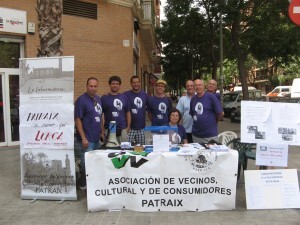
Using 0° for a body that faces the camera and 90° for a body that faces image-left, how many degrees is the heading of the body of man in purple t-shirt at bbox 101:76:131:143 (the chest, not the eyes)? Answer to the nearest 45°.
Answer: approximately 0°

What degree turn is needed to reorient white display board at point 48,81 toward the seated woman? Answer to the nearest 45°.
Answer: approximately 90° to its left

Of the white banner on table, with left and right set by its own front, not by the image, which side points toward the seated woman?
back

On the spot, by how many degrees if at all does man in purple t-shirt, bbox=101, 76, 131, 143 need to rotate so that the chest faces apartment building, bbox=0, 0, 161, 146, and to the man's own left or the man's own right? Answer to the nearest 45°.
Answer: approximately 180°

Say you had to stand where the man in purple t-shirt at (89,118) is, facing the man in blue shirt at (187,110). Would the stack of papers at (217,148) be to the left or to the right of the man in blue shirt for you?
right

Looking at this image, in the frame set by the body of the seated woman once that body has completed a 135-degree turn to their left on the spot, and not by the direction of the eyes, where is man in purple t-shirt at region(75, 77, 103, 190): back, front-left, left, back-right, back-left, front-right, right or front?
back-left

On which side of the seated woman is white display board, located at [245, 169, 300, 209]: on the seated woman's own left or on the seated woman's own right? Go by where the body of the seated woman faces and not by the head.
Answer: on the seated woman's own left

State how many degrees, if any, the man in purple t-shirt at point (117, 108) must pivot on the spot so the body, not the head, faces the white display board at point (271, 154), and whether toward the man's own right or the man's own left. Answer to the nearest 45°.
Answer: approximately 45° to the man's own left

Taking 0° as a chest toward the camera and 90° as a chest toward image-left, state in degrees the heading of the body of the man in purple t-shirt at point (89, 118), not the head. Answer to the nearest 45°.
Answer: approximately 315°
